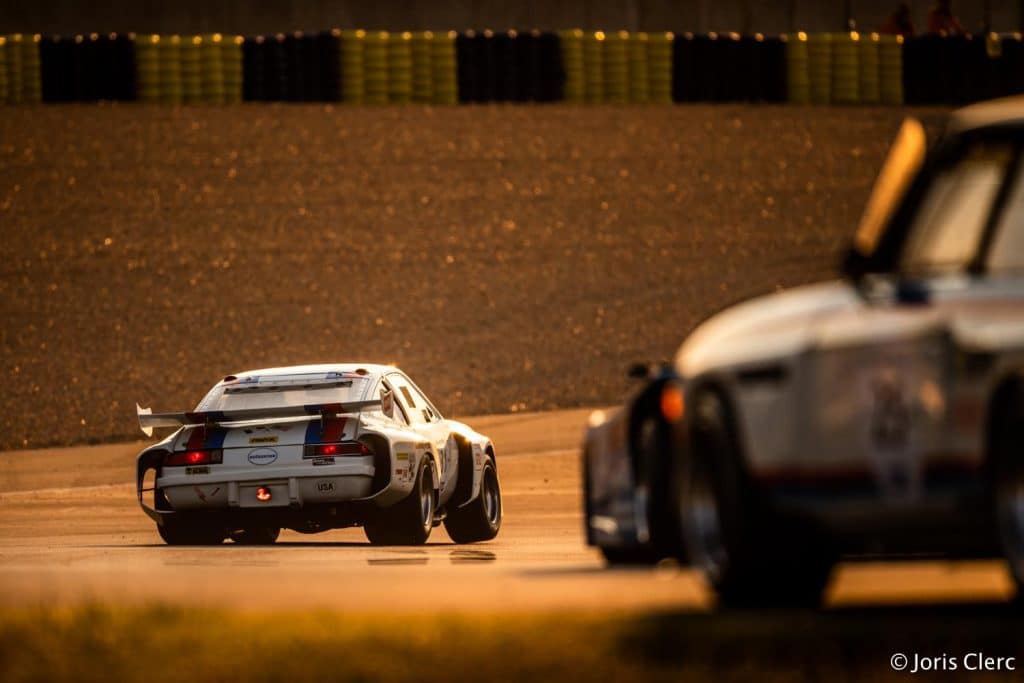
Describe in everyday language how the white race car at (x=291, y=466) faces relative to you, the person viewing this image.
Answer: facing away from the viewer and to the right of the viewer

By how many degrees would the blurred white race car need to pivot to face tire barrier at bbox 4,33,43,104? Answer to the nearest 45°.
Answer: approximately 90° to its right
